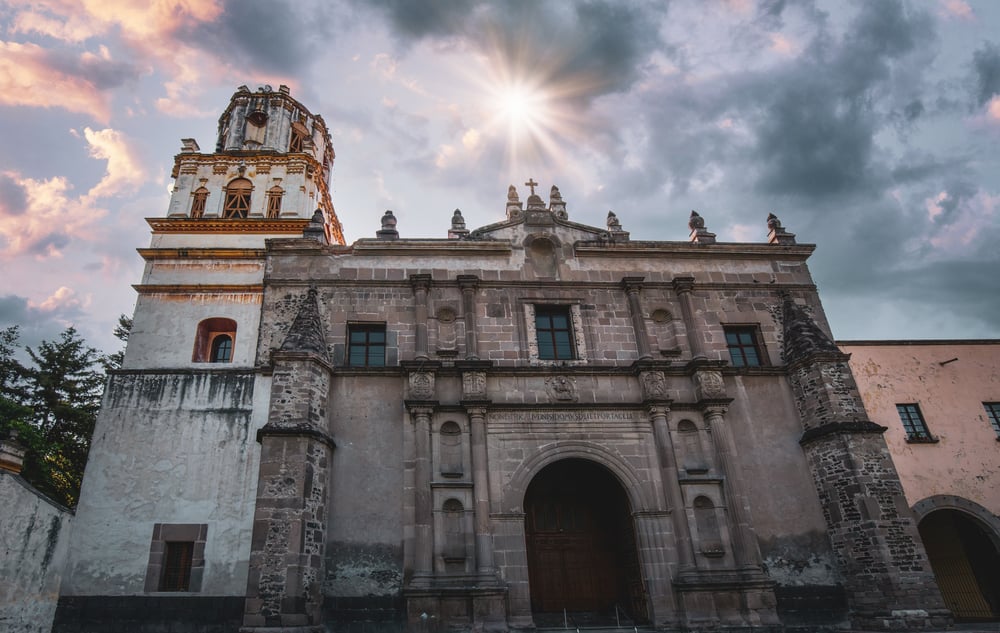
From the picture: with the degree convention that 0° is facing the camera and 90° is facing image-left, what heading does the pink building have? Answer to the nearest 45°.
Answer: approximately 0°

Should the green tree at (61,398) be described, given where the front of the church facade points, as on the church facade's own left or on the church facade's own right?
on the church facade's own right

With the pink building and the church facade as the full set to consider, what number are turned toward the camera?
2

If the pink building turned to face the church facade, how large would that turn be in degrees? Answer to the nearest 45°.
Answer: approximately 45° to its right

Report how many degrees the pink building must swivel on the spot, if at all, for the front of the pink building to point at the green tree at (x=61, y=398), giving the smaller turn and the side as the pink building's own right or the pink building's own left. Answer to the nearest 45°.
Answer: approximately 45° to the pink building's own right

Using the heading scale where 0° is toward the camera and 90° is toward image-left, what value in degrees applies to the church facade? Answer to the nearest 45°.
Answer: approximately 0°

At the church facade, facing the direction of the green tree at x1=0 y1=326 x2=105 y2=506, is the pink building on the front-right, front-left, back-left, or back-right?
back-right

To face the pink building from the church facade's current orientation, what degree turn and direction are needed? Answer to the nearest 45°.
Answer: approximately 90° to its left
